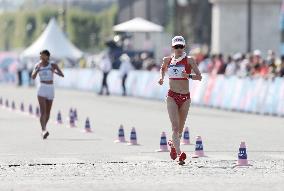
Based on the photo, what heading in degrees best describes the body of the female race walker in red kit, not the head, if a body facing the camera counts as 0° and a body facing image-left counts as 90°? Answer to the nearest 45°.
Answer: approximately 0°

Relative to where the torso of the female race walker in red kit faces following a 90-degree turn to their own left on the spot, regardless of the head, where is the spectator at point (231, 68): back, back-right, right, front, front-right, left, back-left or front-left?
left

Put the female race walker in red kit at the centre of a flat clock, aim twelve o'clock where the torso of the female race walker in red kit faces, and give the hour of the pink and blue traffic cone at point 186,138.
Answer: The pink and blue traffic cone is roughly at 6 o'clock from the female race walker in red kit.

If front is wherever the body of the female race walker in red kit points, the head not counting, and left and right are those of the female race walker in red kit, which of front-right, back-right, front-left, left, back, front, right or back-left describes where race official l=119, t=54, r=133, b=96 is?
back

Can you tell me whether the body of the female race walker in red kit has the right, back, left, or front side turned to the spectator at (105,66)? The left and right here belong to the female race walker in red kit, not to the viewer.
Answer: back
